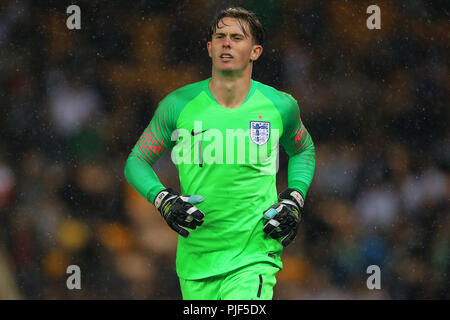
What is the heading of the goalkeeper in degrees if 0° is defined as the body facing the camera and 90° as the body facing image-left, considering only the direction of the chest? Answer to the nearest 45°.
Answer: approximately 0°
